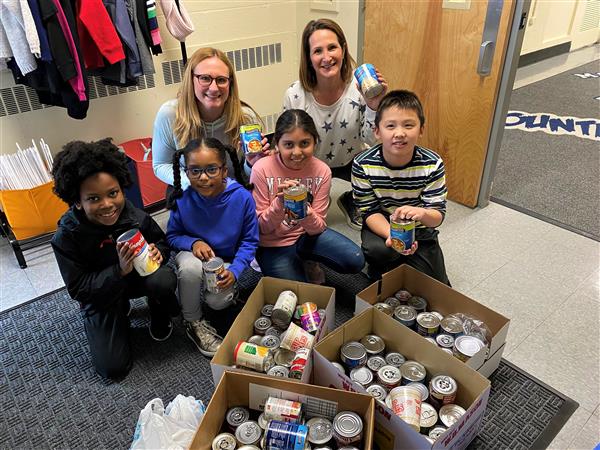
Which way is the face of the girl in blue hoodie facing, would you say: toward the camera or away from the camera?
toward the camera

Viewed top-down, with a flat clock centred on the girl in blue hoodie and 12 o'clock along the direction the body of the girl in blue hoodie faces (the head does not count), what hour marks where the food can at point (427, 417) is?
The food can is roughly at 11 o'clock from the girl in blue hoodie.

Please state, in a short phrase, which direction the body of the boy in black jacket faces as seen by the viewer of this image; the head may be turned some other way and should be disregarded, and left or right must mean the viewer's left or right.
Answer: facing the viewer and to the right of the viewer

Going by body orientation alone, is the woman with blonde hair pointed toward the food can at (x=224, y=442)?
yes

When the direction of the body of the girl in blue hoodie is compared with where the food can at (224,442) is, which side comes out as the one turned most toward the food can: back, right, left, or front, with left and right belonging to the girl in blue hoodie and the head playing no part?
front

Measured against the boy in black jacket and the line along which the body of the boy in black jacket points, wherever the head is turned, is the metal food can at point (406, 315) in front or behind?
in front

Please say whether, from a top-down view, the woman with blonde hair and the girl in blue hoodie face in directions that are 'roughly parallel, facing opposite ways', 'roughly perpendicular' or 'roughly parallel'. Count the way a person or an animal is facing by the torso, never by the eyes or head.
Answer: roughly parallel

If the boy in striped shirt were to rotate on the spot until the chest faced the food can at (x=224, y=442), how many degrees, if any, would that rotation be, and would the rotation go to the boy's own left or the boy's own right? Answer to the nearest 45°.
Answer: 0° — they already face it

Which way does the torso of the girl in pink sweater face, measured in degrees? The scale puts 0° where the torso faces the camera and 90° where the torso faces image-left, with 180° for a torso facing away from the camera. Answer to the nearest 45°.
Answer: approximately 0°

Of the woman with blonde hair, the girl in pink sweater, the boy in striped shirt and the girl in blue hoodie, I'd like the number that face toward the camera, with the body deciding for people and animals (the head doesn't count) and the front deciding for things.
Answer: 4

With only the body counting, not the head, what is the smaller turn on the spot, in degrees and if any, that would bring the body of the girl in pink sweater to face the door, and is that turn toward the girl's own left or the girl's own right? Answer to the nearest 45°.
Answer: approximately 135° to the girl's own left

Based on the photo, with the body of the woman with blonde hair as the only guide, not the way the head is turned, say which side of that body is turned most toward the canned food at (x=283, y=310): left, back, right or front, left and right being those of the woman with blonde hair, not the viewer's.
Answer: front

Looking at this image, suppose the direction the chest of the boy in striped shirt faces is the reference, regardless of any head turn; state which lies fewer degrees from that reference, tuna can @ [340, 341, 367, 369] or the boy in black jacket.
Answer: the tuna can

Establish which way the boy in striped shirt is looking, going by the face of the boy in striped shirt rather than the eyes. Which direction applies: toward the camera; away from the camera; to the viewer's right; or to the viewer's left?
toward the camera

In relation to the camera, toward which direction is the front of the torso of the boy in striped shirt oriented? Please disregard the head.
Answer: toward the camera
